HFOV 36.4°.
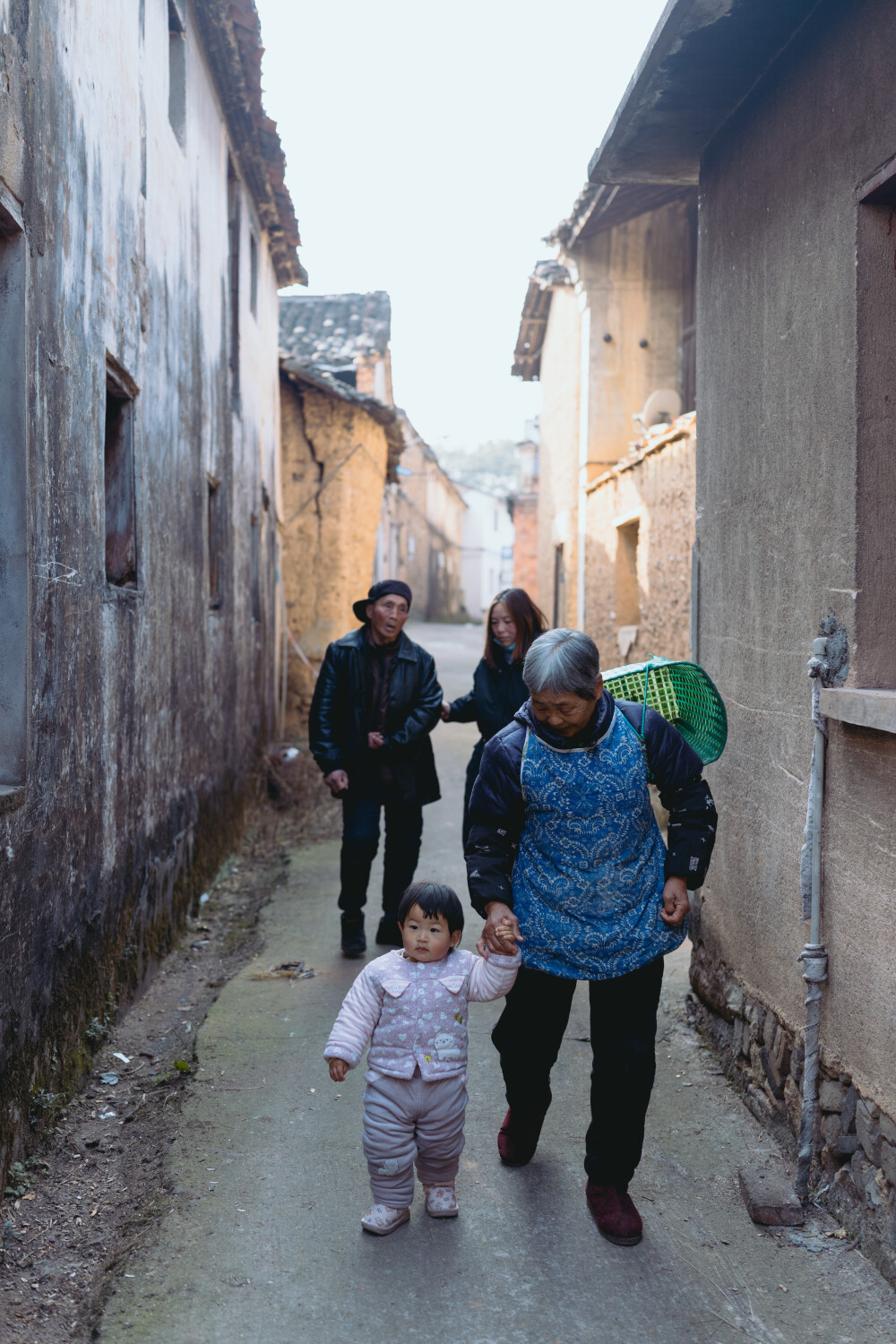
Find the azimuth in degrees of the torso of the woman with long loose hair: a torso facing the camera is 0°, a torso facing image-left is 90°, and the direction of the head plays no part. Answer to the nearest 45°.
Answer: approximately 45°

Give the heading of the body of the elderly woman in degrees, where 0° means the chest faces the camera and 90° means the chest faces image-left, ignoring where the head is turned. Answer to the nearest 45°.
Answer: approximately 0°

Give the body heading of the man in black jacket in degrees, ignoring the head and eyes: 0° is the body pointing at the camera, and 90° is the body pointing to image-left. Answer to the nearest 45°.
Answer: approximately 0°

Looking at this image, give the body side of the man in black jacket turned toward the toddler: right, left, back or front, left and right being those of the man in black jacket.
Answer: front

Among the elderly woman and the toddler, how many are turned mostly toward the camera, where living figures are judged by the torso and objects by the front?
2

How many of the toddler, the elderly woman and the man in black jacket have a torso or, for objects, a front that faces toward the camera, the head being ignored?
3

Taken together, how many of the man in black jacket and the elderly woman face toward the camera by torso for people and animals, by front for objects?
2

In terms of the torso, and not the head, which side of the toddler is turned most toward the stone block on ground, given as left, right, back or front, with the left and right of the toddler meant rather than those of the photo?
left

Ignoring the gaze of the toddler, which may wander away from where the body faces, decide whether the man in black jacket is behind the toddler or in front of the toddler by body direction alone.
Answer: behind

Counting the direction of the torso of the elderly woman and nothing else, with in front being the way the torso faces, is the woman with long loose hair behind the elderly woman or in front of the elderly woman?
behind
